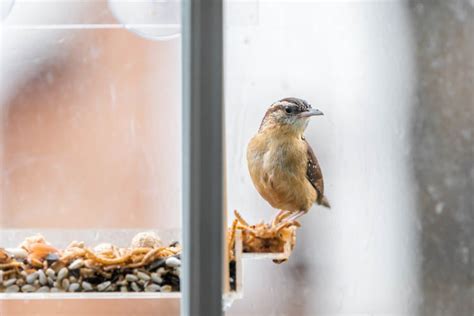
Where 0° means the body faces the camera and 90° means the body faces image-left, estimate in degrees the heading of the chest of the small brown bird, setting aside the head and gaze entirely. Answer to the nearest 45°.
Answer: approximately 45°
